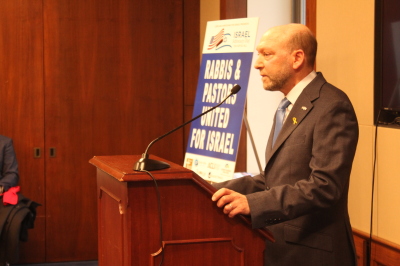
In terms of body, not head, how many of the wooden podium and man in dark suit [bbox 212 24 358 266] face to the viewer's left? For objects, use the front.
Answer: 2

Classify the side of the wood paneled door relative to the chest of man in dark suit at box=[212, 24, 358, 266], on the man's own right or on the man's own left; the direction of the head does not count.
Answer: on the man's own right

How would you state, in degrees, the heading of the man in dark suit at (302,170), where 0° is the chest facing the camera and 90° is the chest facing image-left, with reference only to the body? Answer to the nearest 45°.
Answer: approximately 90°

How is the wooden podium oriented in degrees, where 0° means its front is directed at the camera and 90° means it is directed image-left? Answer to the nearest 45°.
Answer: approximately 90°

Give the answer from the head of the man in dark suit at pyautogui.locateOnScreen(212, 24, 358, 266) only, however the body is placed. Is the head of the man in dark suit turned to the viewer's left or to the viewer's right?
to the viewer's left

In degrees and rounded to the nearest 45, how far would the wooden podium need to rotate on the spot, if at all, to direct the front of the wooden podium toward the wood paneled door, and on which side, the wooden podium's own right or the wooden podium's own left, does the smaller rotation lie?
approximately 90° to the wooden podium's own right

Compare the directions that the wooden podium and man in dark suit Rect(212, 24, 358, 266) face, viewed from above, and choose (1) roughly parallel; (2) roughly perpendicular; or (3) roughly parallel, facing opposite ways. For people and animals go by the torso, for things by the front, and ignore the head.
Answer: roughly parallel
